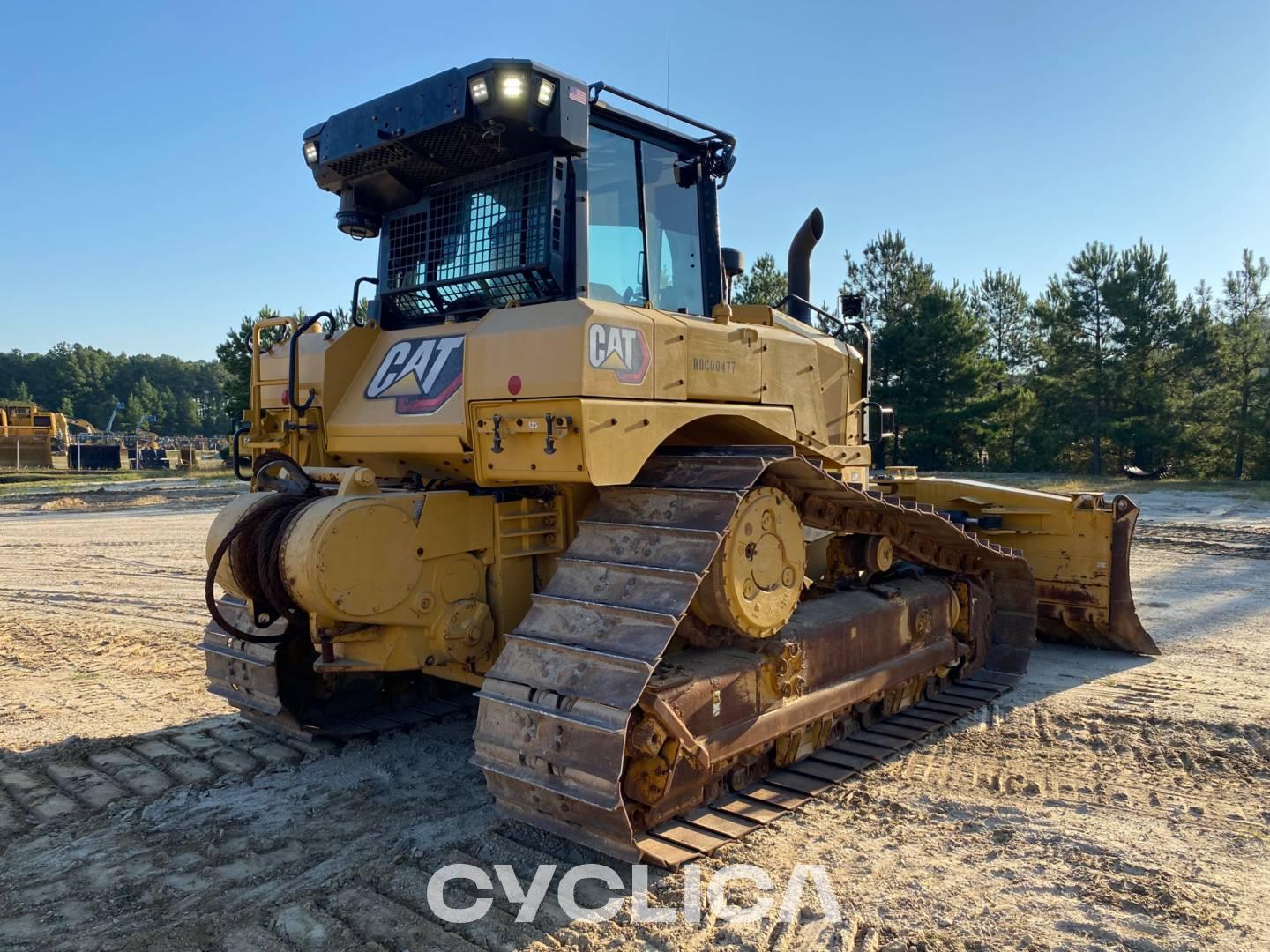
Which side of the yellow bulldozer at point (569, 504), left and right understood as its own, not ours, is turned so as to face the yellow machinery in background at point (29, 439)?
left

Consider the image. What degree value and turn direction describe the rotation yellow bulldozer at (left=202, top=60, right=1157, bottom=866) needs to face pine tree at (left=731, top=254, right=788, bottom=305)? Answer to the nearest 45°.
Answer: approximately 45° to its left

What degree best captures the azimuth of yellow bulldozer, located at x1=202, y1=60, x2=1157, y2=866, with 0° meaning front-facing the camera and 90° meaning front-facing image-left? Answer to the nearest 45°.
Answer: approximately 225°
